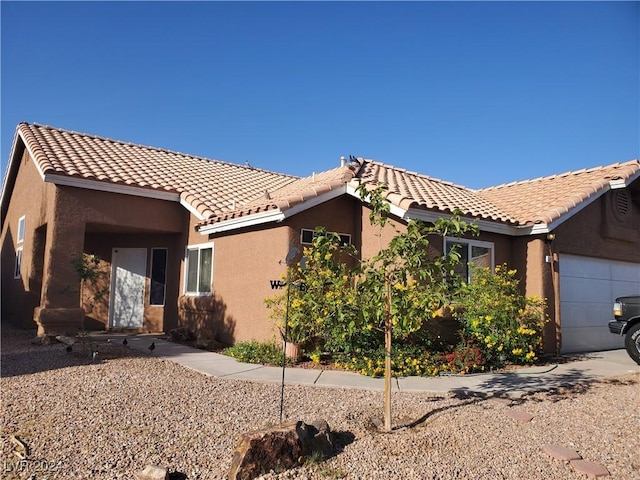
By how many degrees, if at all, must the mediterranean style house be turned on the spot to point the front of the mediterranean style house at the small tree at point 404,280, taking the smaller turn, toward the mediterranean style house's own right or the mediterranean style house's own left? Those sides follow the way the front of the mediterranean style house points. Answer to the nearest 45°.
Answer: approximately 45° to the mediterranean style house's own left

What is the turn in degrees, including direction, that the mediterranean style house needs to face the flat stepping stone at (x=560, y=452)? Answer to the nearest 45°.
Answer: approximately 45° to its left

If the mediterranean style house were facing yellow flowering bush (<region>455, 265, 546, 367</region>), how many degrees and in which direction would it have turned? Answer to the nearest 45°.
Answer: approximately 45° to its left

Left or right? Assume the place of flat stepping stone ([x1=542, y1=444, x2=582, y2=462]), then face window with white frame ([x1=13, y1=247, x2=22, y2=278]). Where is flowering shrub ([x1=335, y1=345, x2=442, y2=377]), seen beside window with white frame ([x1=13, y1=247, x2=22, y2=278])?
right

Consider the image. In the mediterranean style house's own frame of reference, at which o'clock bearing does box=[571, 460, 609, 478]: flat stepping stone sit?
The flat stepping stone is roughly at 11 o'clock from the mediterranean style house.

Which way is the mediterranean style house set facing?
toward the camera

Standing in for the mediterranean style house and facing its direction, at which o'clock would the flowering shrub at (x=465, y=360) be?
The flowering shrub is roughly at 10 o'clock from the mediterranean style house.

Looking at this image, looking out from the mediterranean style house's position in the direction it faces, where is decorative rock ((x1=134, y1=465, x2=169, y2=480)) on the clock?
The decorative rock is roughly at 12 o'clock from the mediterranean style house.
